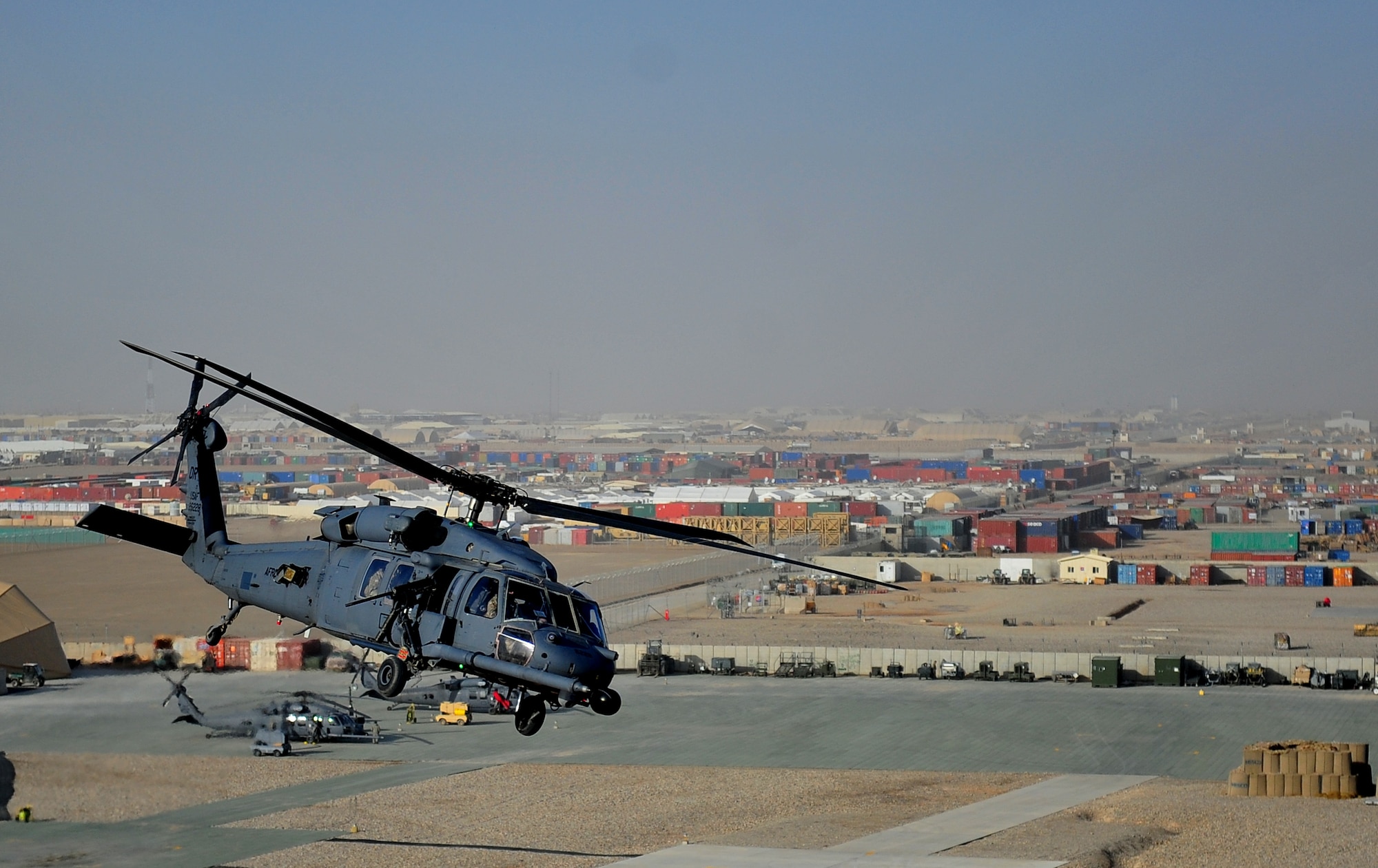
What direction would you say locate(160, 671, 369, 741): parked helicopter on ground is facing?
to the viewer's right

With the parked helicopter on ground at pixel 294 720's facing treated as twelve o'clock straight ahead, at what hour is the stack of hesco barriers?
The stack of hesco barriers is roughly at 1 o'clock from the parked helicopter on ground.

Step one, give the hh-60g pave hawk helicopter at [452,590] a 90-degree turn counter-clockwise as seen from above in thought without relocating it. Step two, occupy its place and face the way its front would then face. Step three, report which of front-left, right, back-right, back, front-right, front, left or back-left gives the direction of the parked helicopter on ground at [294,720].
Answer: front-left

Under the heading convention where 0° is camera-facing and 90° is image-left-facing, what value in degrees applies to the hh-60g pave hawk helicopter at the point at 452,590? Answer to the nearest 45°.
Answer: approximately 315°
